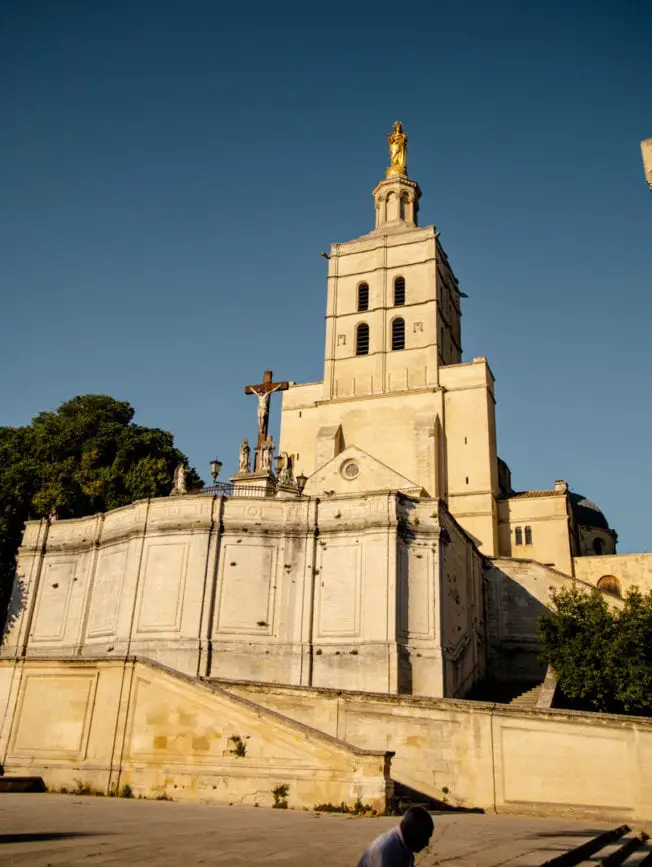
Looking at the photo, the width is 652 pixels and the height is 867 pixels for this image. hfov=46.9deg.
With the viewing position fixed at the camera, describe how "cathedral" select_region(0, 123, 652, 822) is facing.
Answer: facing the viewer

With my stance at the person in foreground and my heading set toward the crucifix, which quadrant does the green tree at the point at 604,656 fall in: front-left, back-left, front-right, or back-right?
front-right

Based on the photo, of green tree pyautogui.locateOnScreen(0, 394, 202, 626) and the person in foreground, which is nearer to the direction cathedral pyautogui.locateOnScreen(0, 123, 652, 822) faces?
the person in foreground

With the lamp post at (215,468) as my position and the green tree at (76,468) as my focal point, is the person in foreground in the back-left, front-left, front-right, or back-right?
back-left

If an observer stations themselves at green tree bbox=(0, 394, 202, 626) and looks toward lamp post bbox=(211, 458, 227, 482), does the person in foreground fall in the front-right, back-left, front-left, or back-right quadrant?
front-right

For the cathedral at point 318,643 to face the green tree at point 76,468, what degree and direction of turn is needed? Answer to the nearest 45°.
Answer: approximately 135° to its right

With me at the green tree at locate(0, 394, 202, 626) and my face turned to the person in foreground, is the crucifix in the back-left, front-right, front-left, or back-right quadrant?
front-left

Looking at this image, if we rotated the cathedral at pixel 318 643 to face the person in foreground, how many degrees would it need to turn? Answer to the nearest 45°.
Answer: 0° — it already faces them

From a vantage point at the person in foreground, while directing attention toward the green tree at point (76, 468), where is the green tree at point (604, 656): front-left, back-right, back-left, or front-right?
front-right
